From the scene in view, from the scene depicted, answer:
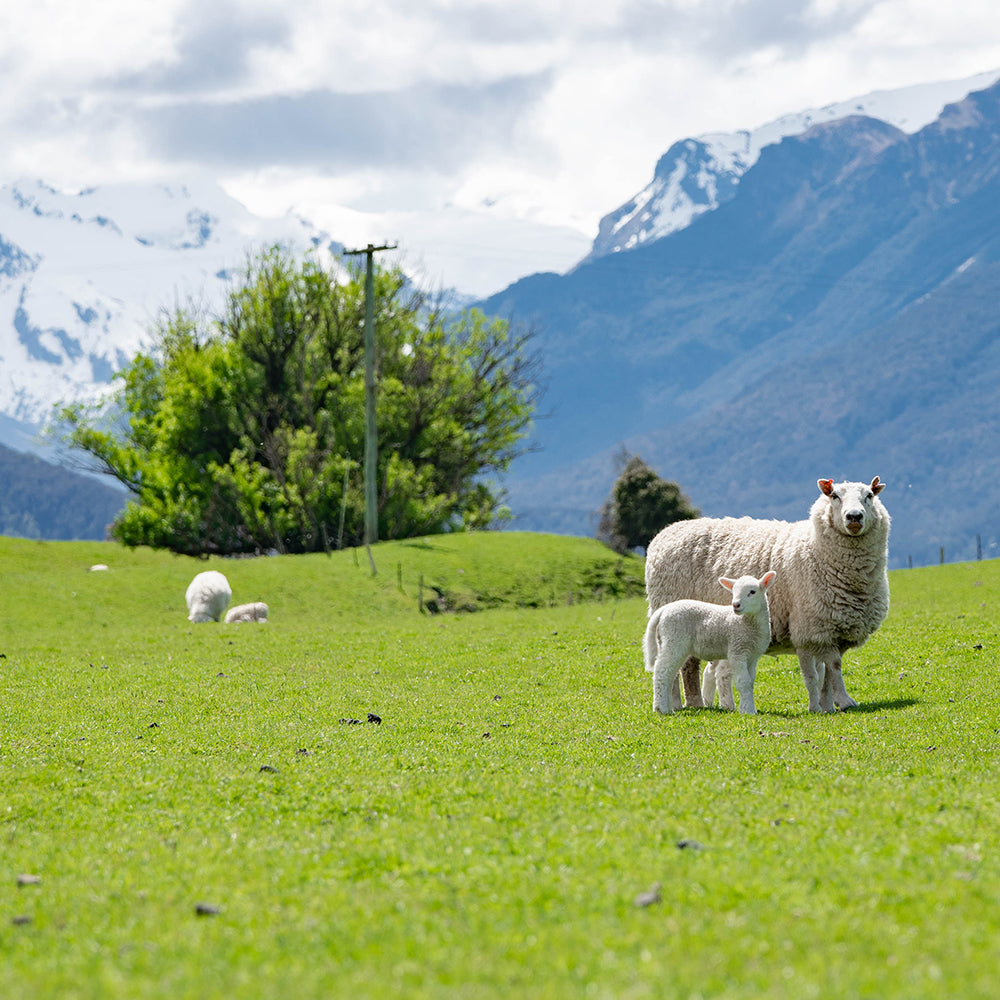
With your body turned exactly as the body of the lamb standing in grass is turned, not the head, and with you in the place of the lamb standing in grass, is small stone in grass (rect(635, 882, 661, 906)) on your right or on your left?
on your right

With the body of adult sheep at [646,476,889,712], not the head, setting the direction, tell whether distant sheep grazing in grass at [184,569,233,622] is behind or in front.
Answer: behind

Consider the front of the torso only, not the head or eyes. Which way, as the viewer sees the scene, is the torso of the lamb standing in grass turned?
to the viewer's right

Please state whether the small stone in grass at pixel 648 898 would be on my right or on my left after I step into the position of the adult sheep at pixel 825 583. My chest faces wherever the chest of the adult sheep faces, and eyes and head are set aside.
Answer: on my right

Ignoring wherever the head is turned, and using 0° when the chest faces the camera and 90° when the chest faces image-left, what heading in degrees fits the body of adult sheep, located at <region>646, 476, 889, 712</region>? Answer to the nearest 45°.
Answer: approximately 315°

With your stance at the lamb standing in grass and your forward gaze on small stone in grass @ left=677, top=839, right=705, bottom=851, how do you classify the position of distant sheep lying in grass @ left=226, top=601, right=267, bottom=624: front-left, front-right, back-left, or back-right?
back-right

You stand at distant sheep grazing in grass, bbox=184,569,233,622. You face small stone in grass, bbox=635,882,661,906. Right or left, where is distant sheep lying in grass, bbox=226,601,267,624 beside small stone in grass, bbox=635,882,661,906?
left

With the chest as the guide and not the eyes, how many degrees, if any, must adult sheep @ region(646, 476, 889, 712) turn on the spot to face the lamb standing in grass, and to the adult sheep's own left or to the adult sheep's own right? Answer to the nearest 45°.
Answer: approximately 90° to the adult sheep's own right

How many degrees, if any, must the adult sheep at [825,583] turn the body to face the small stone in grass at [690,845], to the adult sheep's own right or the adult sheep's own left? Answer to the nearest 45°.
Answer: approximately 45° to the adult sheep's own right

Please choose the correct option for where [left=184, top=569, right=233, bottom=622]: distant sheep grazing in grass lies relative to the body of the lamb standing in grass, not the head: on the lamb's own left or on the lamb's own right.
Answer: on the lamb's own left

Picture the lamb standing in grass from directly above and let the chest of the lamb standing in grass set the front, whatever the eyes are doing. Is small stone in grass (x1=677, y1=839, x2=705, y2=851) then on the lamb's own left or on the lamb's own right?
on the lamb's own right
